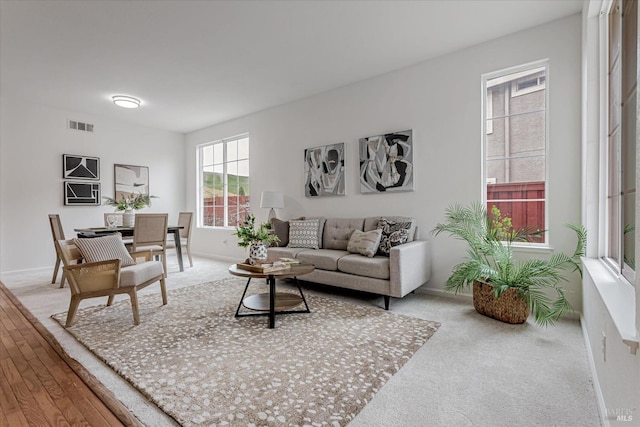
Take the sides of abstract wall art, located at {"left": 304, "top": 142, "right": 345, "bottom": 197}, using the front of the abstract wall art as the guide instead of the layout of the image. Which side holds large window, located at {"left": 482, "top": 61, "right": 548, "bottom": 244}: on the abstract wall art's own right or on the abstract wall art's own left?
on the abstract wall art's own left

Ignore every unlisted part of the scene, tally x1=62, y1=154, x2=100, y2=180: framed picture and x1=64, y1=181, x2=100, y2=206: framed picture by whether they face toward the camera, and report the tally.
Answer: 2

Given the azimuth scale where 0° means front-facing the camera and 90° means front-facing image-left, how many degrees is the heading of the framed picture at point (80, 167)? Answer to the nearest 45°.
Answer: approximately 0°

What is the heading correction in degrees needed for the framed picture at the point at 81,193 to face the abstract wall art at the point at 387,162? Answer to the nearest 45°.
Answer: approximately 45° to its left

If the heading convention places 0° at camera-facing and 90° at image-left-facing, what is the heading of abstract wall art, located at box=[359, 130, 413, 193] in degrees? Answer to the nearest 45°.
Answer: approximately 45°

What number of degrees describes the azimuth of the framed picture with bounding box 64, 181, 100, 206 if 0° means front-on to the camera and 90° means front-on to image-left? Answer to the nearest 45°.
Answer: approximately 0°

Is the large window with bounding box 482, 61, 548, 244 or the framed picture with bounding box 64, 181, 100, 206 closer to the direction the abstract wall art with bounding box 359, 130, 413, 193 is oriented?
the framed picture

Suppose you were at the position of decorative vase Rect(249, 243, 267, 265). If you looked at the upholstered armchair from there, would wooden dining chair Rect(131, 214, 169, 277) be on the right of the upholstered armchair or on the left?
right

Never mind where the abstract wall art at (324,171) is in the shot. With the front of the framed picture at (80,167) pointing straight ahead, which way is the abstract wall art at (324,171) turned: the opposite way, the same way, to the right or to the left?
to the right

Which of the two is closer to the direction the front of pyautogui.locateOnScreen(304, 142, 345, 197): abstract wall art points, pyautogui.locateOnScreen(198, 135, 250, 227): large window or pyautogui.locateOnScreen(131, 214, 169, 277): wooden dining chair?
the wooden dining chair

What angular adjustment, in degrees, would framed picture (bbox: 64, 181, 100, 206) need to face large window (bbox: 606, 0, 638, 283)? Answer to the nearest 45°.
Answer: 0° — it already faces it
